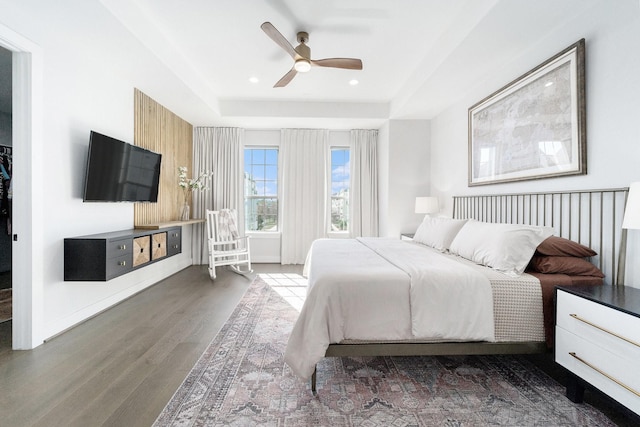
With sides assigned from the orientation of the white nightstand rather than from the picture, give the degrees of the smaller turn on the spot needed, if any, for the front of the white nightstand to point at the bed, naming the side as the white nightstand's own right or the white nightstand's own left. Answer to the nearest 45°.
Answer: approximately 45° to the white nightstand's own right

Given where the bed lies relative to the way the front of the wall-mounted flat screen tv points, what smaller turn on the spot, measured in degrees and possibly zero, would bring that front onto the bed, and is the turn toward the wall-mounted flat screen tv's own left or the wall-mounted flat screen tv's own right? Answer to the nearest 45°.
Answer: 0° — it already faces it

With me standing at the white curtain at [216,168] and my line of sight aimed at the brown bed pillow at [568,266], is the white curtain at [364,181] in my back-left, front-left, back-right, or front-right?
front-left

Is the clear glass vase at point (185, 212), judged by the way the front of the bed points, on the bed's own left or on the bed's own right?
on the bed's own right

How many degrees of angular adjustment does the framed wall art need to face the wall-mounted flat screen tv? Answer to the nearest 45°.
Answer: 0° — it already faces it

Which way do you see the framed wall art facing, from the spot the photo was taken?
facing the viewer and to the left of the viewer

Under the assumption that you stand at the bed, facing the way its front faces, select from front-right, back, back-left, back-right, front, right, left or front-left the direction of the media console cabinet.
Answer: front-right

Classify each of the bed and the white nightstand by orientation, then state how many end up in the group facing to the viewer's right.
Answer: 0

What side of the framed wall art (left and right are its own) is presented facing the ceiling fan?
front

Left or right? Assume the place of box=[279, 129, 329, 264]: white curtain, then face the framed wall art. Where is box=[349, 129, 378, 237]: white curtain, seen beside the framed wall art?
left

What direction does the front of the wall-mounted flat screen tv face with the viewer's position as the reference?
facing the viewer and to the right of the viewer

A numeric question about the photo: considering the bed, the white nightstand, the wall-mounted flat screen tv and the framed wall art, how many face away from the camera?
0

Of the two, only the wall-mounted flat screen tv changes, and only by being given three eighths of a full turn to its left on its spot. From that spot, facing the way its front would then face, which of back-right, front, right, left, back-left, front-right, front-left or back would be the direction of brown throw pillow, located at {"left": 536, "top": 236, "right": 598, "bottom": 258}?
back-right

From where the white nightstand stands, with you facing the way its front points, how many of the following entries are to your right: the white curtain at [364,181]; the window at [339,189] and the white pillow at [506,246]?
3

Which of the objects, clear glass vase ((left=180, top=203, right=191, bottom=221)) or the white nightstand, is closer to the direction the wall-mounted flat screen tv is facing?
the white nightstand

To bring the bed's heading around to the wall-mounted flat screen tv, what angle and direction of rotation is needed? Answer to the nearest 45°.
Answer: approximately 45° to its right
